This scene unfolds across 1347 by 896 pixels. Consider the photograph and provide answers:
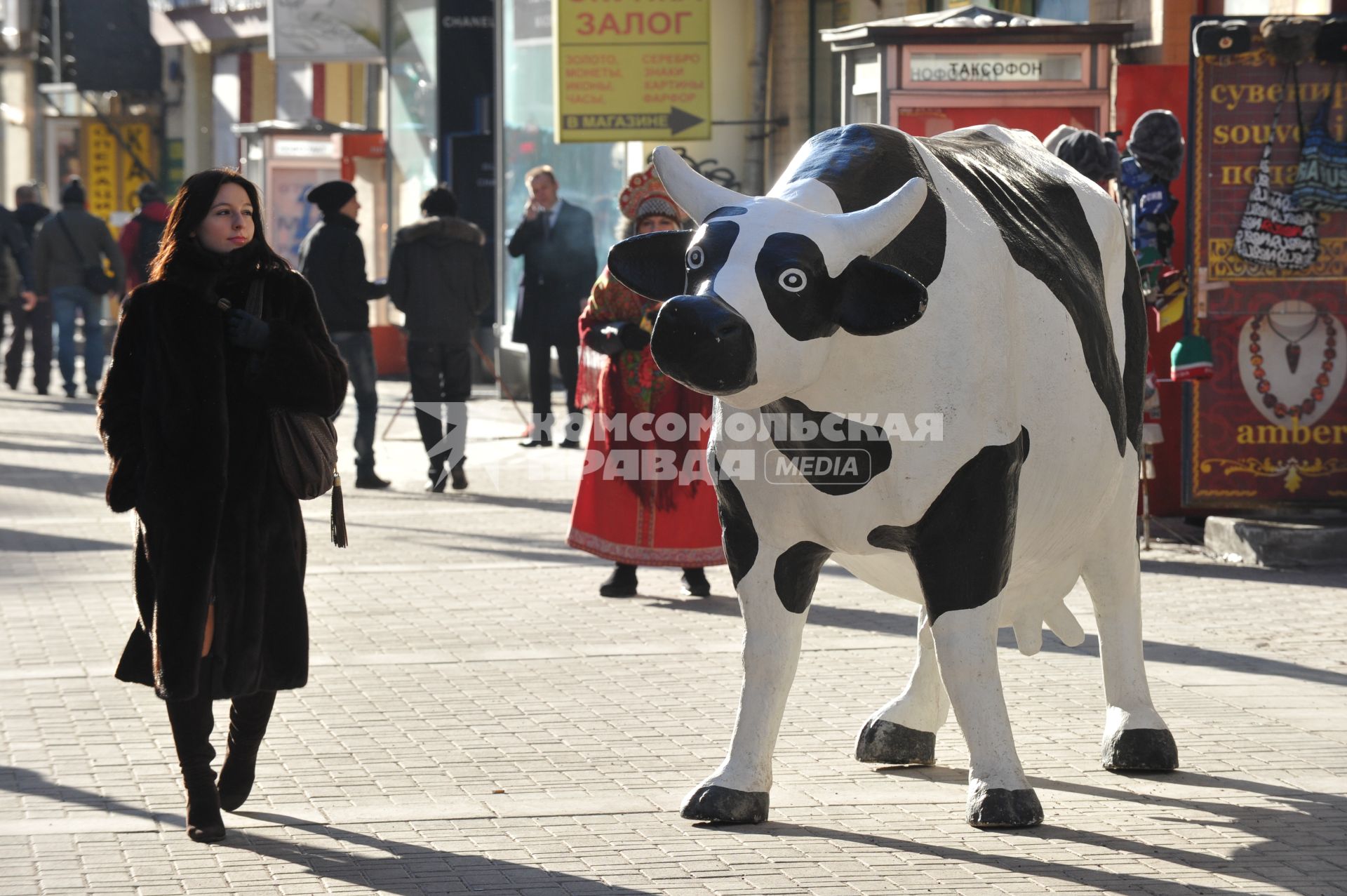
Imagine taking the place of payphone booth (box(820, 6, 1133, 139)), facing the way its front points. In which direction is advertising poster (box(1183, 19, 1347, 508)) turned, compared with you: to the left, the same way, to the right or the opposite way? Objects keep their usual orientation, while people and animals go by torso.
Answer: the same way

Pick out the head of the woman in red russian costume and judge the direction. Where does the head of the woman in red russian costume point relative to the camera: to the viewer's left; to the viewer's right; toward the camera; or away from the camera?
toward the camera

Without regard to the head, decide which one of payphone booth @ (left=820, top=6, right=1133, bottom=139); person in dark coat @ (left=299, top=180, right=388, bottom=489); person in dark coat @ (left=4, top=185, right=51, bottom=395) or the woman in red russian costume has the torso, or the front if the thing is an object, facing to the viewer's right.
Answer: person in dark coat @ (left=299, top=180, right=388, bottom=489)

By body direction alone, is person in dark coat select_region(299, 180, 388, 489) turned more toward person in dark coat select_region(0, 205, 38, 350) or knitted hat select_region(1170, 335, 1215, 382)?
the knitted hat

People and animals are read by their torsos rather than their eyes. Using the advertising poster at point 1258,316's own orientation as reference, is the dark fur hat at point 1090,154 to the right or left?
on its right

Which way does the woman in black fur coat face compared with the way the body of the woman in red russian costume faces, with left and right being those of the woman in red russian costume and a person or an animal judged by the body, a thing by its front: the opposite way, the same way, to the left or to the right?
the same way

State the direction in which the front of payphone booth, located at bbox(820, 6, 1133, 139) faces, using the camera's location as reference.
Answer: facing the viewer

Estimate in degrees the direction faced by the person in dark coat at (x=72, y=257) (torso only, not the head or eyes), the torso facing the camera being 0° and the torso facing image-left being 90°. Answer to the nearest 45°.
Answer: approximately 180°

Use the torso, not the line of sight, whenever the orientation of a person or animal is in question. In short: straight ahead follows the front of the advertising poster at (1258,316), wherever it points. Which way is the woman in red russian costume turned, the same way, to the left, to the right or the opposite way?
the same way

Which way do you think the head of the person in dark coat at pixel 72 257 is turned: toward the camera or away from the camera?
away from the camera

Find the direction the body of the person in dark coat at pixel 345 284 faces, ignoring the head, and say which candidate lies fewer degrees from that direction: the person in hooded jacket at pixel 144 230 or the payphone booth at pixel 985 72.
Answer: the payphone booth

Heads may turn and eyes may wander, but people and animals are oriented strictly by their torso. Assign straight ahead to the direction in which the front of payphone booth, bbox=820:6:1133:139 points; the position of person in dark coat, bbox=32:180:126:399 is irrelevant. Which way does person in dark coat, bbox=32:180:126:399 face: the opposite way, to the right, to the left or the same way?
the opposite way

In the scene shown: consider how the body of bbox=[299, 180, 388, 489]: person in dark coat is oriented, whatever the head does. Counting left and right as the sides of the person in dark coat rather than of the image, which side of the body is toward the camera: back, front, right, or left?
right

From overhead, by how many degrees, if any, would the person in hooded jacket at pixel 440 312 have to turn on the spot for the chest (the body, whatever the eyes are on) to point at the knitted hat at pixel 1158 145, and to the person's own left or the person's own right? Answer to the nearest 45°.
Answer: approximately 135° to the person's own right

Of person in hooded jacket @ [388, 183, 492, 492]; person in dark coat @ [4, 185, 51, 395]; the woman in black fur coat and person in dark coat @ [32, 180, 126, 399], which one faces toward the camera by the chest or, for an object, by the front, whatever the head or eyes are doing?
the woman in black fur coat

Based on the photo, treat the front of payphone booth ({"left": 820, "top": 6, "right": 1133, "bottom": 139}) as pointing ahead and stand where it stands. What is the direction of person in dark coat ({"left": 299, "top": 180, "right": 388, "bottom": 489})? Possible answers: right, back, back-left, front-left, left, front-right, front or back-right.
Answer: right

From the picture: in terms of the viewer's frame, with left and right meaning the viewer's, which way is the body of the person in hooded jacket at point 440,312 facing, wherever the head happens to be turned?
facing away from the viewer
